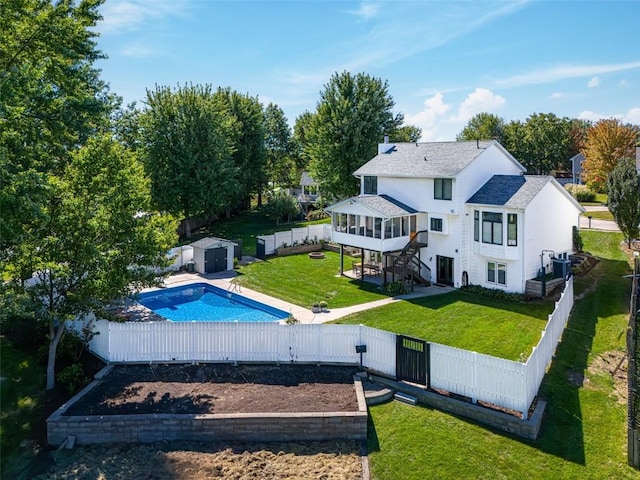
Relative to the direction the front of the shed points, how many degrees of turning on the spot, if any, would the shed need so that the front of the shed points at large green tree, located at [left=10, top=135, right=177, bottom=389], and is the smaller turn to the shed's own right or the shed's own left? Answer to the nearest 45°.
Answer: approximately 45° to the shed's own right

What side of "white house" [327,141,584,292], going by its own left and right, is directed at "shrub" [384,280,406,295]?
back

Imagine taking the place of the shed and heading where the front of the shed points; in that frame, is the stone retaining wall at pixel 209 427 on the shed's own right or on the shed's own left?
on the shed's own right

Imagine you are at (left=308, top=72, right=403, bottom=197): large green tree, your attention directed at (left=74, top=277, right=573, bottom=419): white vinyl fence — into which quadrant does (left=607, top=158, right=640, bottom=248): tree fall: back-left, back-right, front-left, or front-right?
front-left

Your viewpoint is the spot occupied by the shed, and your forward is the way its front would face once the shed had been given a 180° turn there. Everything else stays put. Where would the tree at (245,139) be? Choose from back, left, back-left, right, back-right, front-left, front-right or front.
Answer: front-right

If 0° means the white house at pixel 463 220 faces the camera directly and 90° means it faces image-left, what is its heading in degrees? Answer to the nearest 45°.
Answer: approximately 225°

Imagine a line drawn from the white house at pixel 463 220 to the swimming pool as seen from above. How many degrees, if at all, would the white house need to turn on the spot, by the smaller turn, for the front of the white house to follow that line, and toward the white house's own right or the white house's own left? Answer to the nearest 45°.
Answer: approximately 180°

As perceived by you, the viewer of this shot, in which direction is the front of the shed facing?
facing the viewer and to the right of the viewer

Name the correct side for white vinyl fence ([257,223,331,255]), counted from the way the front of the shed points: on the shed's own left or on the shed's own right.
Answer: on the shed's own left

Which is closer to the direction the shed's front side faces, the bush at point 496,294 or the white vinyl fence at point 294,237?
the bush

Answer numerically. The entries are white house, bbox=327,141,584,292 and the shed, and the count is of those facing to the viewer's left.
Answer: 0
